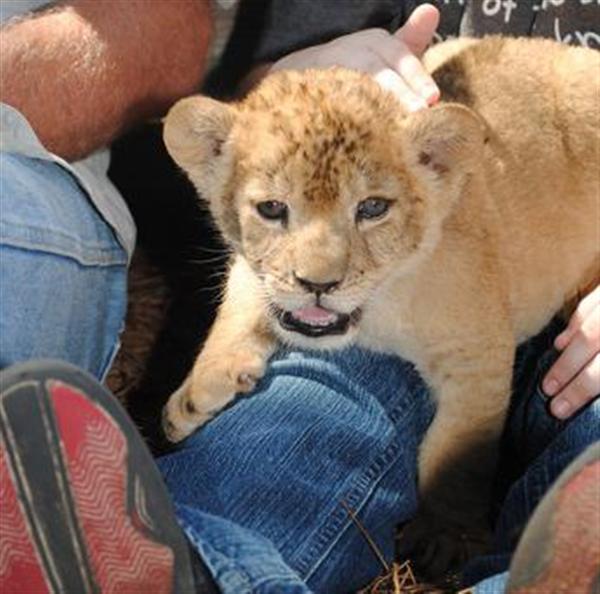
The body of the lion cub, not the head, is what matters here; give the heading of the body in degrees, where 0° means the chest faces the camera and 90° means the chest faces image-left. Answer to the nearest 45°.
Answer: approximately 45°
